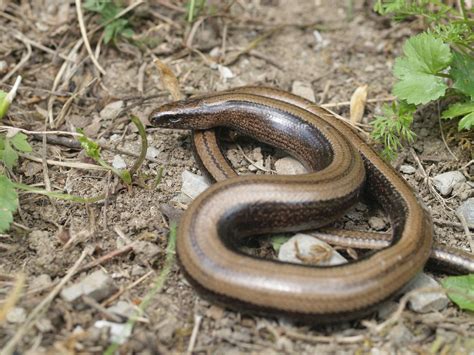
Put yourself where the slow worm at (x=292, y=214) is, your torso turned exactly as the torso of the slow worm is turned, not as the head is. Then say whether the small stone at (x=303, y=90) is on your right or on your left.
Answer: on your right

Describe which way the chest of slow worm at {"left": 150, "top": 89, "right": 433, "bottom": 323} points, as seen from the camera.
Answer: to the viewer's left

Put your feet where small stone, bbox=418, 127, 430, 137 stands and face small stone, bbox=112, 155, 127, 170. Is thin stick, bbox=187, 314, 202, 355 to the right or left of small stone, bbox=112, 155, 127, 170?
left

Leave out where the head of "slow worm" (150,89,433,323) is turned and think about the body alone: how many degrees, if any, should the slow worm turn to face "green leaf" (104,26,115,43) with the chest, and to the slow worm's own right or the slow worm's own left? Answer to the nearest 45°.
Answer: approximately 45° to the slow worm's own right

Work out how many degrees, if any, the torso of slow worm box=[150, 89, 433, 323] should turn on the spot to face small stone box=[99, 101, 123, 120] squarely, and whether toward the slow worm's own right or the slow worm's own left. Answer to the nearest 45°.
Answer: approximately 45° to the slow worm's own right

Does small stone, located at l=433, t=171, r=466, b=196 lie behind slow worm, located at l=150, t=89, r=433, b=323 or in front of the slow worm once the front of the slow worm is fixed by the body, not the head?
behind

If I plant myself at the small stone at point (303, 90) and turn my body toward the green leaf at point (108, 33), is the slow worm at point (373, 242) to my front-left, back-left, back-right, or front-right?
back-left

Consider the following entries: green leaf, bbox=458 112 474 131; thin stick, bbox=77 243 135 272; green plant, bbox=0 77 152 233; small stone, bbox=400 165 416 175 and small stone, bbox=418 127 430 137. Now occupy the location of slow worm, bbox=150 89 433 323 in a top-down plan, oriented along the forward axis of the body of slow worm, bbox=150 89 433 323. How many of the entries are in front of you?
2

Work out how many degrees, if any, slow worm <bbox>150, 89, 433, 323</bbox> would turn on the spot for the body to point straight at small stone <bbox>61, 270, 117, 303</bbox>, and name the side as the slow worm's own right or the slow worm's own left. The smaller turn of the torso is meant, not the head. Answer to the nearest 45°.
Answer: approximately 45° to the slow worm's own left

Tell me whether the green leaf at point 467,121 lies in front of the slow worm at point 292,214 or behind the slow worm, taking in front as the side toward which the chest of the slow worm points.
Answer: behind

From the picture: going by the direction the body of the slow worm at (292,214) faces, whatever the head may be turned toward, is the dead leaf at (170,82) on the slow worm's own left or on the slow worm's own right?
on the slow worm's own right

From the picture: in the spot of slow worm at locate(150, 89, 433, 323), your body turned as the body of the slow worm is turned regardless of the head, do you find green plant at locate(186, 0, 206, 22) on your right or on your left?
on your right

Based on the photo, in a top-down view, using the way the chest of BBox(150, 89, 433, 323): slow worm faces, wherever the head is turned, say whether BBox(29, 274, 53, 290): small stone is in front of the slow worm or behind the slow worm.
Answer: in front

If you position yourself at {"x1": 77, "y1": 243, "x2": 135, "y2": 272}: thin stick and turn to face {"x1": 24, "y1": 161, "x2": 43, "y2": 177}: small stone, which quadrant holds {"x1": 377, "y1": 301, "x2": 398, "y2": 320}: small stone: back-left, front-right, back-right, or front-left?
back-right
